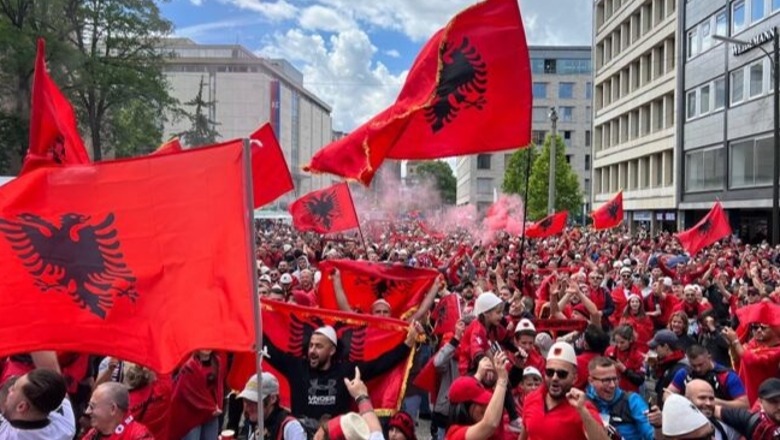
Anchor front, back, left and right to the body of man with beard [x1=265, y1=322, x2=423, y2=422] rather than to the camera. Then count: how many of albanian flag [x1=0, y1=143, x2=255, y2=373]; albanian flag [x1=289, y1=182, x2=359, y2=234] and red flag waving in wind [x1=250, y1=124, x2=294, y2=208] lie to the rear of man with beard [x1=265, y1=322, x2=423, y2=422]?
2

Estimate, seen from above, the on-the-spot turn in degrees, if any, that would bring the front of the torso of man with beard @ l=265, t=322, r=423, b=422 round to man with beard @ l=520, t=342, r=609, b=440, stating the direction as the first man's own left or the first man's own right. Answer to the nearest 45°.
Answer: approximately 45° to the first man's own left

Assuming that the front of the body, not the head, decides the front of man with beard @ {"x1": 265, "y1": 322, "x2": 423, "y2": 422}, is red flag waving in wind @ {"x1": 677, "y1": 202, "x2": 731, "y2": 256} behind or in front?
behind

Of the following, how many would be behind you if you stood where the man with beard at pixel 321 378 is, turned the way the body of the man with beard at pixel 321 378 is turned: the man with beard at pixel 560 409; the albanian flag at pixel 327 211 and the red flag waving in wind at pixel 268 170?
2

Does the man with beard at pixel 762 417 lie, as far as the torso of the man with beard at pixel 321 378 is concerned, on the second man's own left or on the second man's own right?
on the second man's own left

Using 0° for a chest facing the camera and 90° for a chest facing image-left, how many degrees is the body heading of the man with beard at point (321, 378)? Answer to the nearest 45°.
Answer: approximately 0°

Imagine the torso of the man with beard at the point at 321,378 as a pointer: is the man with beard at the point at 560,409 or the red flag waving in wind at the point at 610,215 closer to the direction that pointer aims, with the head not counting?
the man with beard

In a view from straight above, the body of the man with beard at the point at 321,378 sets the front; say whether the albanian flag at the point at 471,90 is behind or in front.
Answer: behind

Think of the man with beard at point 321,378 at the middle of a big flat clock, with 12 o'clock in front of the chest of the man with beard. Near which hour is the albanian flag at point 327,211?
The albanian flag is roughly at 6 o'clock from the man with beard.

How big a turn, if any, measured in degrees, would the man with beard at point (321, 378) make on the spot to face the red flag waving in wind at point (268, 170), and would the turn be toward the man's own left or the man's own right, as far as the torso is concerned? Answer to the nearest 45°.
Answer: approximately 180°
